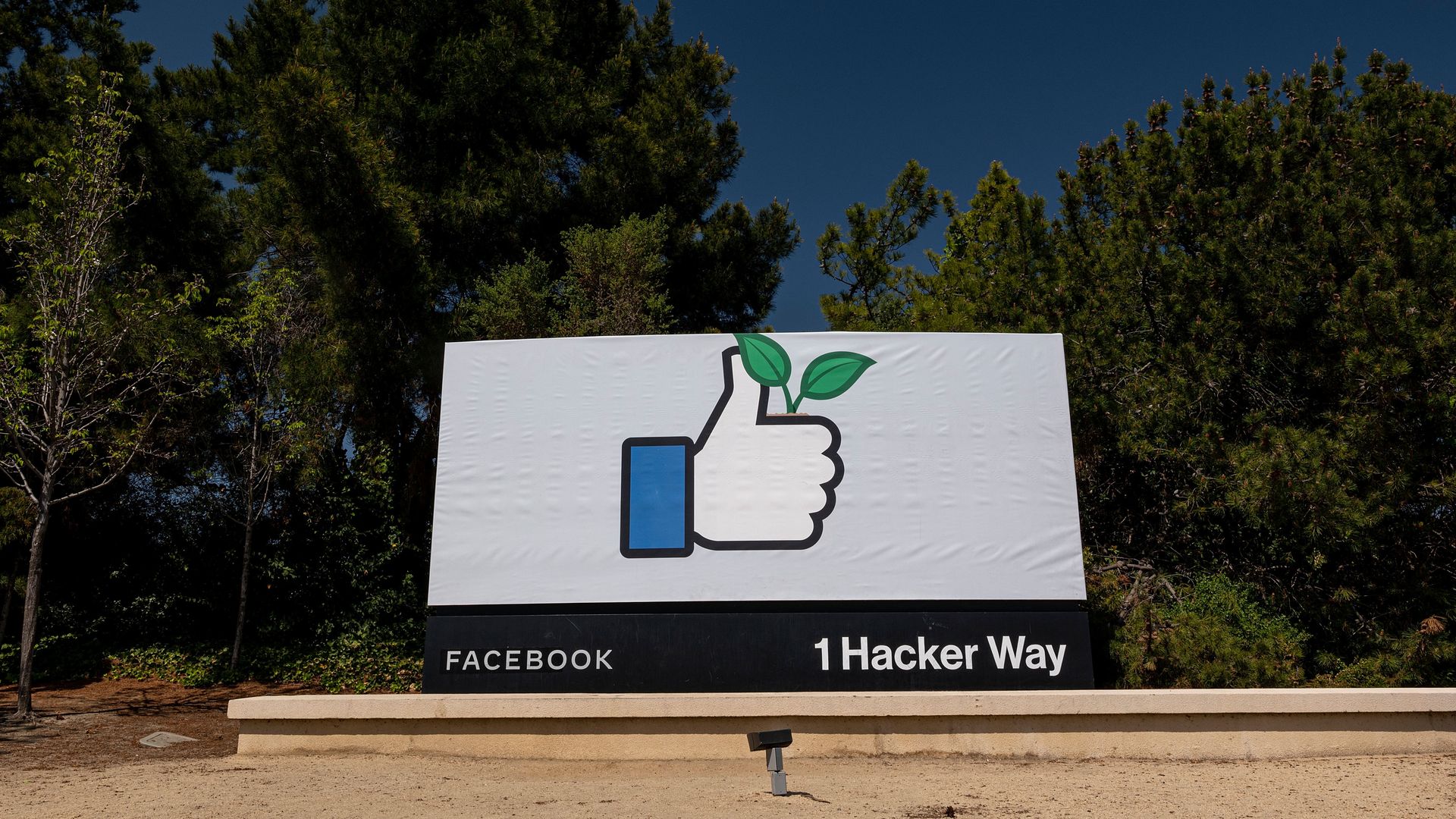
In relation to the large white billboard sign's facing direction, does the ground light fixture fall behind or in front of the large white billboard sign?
in front

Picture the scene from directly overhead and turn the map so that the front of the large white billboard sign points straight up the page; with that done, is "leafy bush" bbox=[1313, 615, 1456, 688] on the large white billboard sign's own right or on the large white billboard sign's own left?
on the large white billboard sign's own left

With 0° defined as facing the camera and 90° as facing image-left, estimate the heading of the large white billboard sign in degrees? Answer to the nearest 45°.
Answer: approximately 0°

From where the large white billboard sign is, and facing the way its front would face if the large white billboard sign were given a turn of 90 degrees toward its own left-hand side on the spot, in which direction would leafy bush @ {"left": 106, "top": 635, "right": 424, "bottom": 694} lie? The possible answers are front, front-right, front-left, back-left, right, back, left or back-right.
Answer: back-left

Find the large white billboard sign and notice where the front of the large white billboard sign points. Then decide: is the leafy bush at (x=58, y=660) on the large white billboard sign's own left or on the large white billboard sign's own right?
on the large white billboard sign's own right
